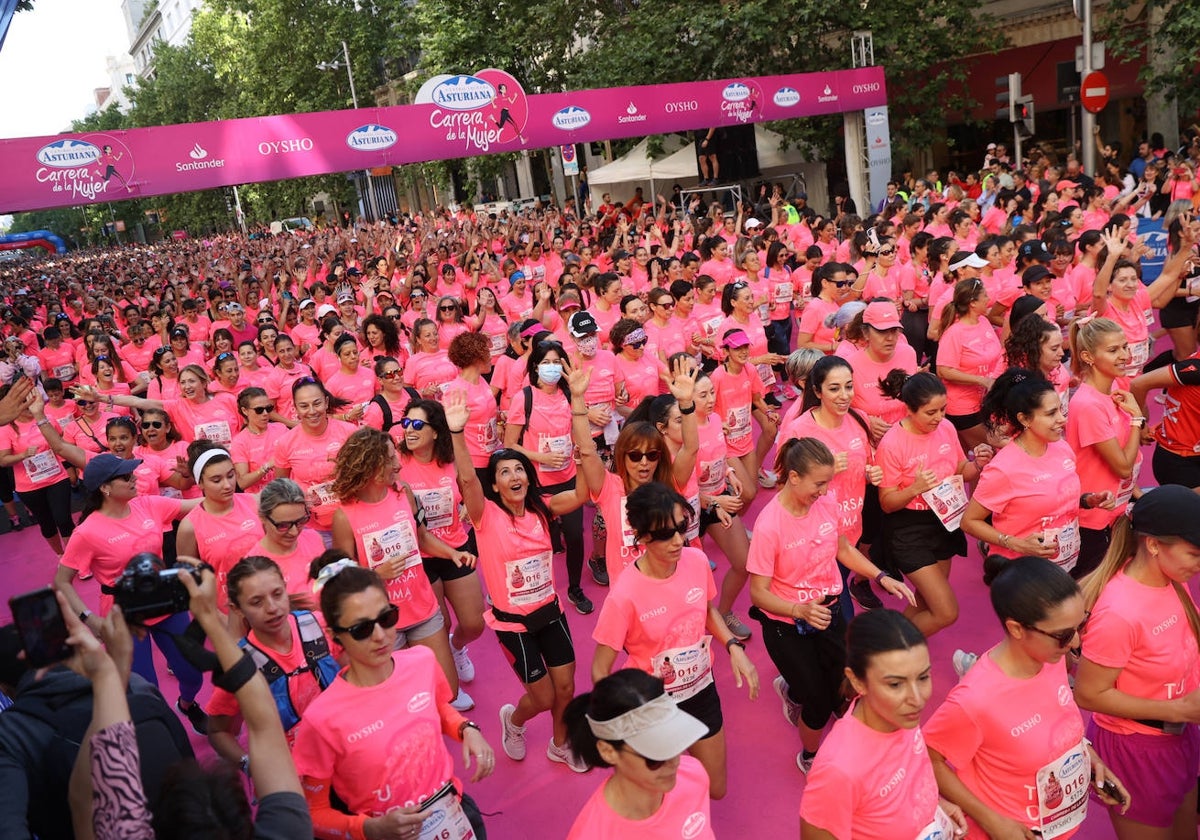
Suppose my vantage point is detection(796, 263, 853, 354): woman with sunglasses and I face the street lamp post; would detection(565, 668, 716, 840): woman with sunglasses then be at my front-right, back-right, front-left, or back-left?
back-left

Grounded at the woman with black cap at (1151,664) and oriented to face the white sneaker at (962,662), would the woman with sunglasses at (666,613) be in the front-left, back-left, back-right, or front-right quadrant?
front-left

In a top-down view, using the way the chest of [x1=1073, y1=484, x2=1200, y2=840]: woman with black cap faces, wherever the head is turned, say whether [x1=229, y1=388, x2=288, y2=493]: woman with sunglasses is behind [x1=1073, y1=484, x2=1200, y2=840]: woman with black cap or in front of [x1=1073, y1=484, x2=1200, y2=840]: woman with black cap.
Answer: behind

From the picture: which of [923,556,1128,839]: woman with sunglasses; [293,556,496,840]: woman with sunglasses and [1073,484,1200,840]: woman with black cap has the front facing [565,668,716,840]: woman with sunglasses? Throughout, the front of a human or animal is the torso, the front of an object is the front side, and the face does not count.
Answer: [293,556,496,840]: woman with sunglasses

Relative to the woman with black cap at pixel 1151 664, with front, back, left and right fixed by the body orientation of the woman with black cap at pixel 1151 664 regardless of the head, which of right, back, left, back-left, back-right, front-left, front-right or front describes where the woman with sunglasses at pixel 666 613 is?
back-right

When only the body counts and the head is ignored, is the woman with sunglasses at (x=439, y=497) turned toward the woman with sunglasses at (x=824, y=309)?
no

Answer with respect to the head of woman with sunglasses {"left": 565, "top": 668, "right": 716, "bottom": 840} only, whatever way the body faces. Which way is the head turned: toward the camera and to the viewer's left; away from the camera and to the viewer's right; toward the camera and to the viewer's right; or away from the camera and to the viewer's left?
toward the camera and to the viewer's right

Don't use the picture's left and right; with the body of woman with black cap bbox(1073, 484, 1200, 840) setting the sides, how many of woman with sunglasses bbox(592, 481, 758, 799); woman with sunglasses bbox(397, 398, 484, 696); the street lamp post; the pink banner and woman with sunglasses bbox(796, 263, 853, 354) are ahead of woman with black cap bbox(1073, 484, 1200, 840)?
0

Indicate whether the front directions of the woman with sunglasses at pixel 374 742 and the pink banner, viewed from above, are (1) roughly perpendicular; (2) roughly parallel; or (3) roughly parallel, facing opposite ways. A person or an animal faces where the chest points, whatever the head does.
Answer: roughly parallel

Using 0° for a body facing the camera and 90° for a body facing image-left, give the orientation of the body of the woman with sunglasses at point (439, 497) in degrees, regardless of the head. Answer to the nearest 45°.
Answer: approximately 45°

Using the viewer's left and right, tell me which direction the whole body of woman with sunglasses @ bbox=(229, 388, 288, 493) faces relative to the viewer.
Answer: facing the viewer and to the right of the viewer

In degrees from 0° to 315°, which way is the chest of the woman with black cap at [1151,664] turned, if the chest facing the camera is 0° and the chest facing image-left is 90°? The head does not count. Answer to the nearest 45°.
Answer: approximately 315°

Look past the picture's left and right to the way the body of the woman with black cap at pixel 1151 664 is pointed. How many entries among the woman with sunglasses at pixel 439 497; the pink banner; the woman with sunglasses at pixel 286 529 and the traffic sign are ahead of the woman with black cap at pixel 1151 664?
0

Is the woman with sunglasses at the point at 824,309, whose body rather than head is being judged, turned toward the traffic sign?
no

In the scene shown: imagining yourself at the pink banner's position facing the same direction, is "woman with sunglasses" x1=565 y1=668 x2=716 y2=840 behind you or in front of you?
in front

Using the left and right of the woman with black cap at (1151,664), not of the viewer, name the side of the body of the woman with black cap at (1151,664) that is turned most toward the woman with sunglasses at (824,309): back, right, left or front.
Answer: back

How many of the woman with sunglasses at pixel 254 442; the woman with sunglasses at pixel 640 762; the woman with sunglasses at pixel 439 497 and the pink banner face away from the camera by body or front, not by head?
0
